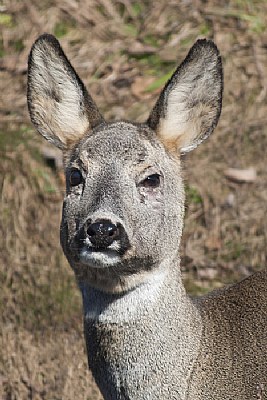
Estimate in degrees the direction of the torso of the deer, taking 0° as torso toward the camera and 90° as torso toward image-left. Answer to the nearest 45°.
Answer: approximately 45°
